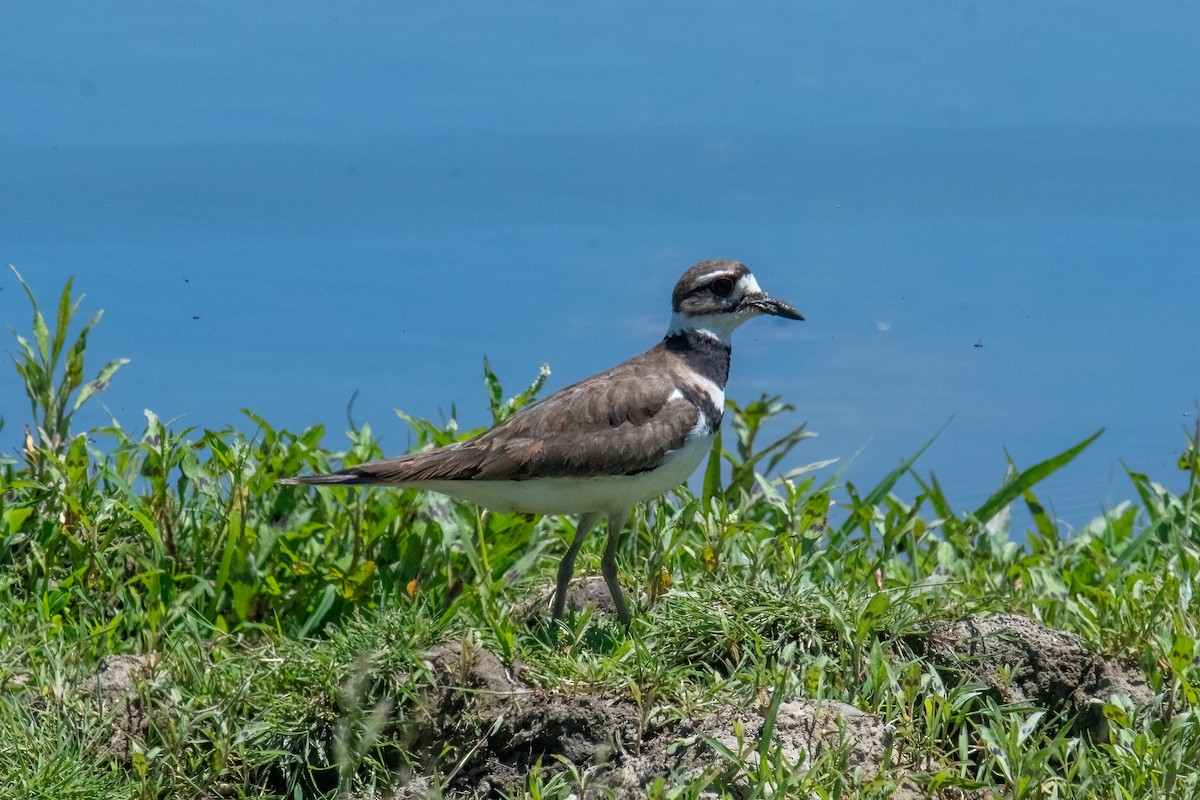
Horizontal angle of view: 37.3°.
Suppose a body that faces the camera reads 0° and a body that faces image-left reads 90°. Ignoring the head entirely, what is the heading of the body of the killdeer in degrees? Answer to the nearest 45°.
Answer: approximately 270°

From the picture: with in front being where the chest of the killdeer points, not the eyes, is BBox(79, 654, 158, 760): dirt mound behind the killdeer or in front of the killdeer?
behind

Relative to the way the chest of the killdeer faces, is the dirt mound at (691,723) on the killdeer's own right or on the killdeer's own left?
on the killdeer's own right

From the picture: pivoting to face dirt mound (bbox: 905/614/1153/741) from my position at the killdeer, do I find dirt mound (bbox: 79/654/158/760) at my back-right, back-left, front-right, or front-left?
back-right

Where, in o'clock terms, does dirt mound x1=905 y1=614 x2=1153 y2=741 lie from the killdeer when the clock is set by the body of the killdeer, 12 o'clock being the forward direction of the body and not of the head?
The dirt mound is roughly at 1 o'clock from the killdeer.
